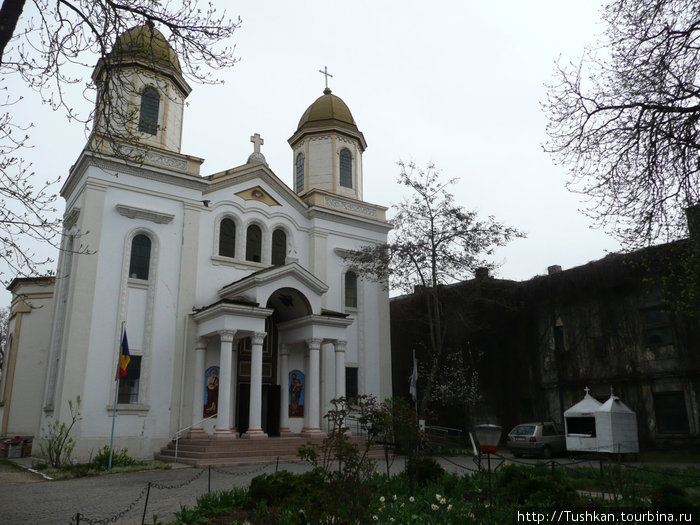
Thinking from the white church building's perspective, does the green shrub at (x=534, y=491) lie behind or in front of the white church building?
in front

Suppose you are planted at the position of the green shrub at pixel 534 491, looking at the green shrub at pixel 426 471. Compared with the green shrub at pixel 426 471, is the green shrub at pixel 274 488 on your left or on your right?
left

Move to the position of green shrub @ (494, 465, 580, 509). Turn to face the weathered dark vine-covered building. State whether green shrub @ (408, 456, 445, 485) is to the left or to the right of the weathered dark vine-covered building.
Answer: left

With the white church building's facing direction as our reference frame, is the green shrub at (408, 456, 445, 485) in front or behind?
in front

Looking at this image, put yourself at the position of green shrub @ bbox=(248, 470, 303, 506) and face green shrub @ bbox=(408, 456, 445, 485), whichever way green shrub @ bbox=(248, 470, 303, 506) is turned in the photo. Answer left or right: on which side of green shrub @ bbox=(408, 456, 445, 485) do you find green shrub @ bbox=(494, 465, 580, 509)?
right

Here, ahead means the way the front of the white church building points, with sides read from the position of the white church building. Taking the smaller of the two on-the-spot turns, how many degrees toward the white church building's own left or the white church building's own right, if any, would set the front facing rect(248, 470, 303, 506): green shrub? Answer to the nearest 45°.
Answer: approximately 45° to the white church building's own right
